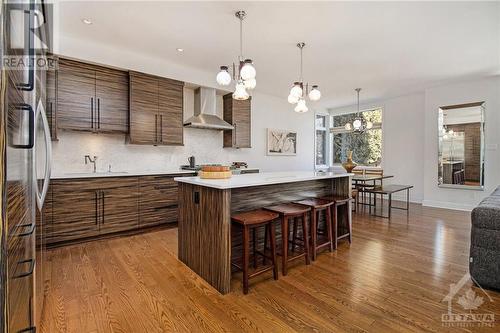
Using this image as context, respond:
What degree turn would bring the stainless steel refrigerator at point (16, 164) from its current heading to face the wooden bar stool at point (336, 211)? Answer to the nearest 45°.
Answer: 0° — it already faces it

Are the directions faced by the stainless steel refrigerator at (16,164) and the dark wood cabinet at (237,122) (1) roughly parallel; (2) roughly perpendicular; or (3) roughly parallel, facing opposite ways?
roughly perpendicular

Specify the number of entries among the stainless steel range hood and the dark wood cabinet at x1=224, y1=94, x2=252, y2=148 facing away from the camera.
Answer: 0

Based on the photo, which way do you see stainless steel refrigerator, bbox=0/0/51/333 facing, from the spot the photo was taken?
facing to the right of the viewer

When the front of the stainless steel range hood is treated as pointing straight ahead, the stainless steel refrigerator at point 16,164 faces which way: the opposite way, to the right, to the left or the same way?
to the left

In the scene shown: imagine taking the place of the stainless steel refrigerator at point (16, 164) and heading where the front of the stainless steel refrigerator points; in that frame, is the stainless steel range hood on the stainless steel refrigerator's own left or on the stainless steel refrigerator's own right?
on the stainless steel refrigerator's own left

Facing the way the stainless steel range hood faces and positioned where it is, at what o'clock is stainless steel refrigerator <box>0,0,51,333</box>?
The stainless steel refrigerator is roughly at 2 o'clock from the stainless steel range hood.

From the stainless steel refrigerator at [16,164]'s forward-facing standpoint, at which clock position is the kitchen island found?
The kitchen island is roughly at 11 o'clock from the stainless steel refrigerator.

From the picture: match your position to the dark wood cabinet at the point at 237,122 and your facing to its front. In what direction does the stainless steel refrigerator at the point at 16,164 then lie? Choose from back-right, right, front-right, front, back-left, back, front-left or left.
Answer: front-right

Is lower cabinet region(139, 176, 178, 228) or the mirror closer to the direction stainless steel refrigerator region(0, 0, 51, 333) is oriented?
the mirror

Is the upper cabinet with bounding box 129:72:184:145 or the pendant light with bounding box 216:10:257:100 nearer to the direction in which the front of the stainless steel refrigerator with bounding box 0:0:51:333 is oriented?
the pendant light

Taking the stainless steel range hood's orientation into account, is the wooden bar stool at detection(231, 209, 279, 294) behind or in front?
in front

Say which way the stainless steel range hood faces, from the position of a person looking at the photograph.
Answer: facing the viewer and to the right of the viewer

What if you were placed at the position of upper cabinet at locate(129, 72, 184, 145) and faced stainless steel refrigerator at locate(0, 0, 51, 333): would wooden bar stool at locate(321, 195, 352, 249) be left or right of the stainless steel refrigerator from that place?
left

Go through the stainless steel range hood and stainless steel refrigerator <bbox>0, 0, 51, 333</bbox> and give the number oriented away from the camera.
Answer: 0
